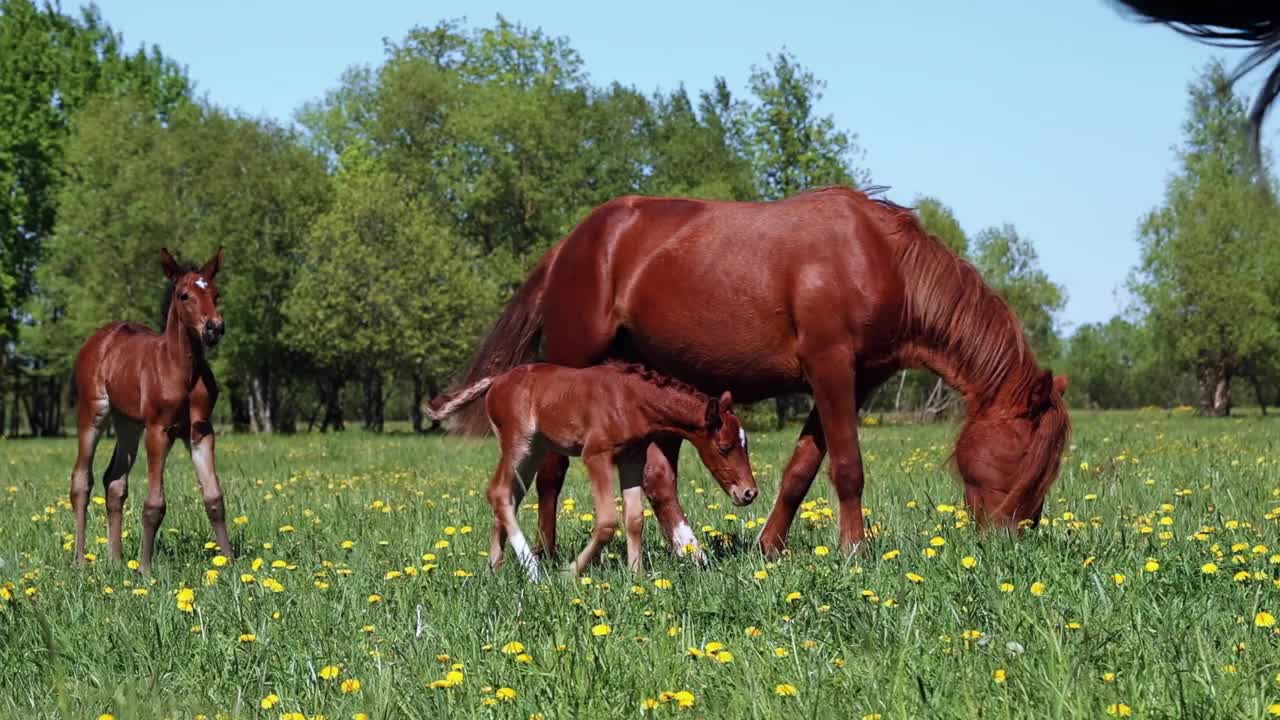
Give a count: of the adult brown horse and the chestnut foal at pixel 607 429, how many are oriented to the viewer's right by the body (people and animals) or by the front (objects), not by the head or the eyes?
2

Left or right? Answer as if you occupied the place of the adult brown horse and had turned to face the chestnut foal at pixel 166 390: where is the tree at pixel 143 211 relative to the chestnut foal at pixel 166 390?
right

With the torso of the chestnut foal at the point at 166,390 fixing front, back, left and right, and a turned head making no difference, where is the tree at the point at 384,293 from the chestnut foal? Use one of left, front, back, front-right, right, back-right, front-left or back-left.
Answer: back-left

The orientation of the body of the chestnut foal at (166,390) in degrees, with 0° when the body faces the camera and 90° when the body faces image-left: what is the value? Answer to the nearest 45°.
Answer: approximately 315°

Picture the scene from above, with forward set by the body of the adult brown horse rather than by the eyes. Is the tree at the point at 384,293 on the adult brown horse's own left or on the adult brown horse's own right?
on the adult brown horse's own left

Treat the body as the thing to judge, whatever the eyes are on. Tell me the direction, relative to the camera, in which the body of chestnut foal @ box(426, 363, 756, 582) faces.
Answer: to the viewer's right

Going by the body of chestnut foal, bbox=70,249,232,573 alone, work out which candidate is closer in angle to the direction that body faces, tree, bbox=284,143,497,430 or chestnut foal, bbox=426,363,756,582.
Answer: the chestnut foal

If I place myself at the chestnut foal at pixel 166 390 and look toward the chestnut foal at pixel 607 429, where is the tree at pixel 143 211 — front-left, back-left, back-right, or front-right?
back-left

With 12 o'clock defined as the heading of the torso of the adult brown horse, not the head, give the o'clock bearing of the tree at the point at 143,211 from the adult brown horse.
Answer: The tree is roughly at 8 o'clock from the adult brown horse.

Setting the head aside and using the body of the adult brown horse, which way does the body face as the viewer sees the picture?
to the viewer's right

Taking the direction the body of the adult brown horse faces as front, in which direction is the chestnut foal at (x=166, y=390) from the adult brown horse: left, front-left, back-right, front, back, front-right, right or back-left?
back
